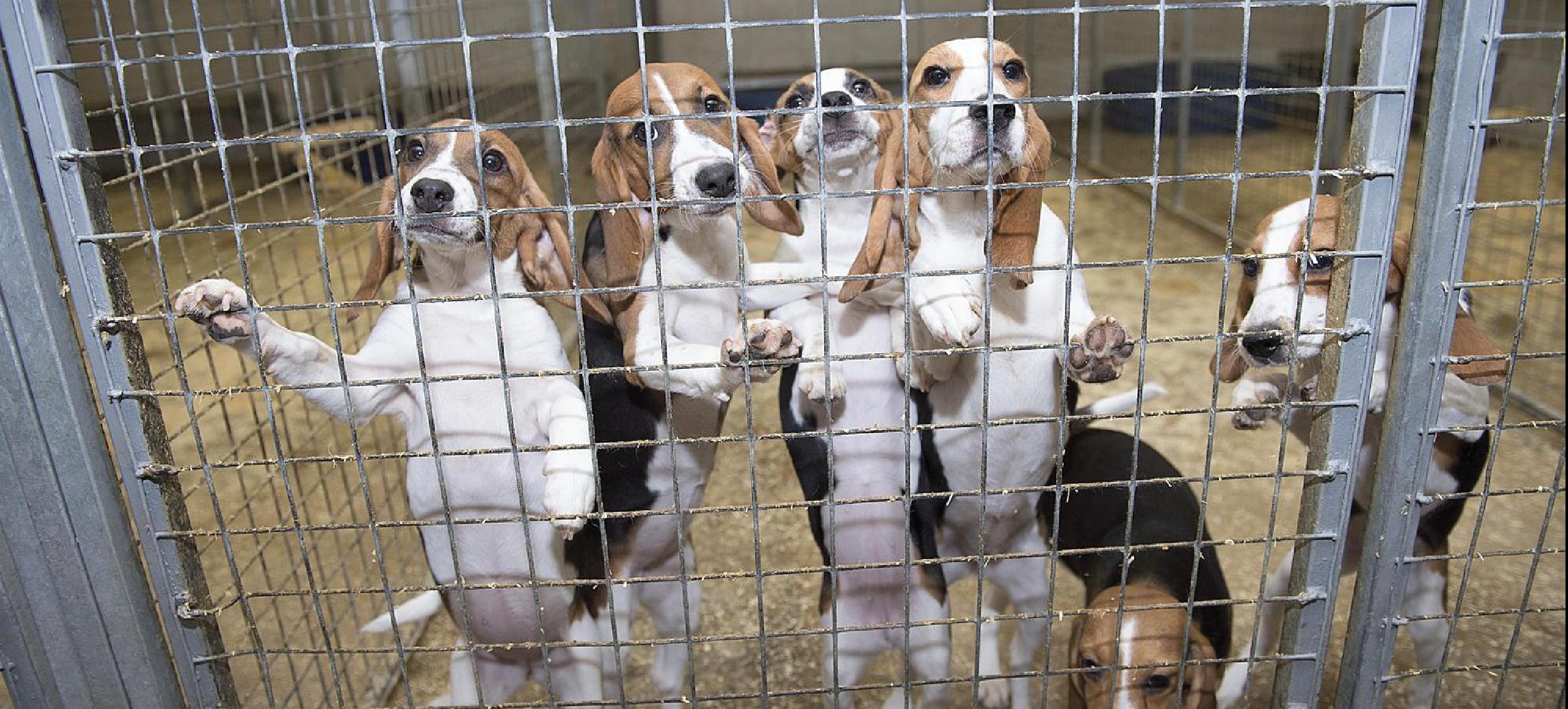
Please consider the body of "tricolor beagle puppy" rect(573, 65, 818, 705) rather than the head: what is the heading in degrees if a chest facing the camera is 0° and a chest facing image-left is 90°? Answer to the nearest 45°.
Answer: approximately 315°

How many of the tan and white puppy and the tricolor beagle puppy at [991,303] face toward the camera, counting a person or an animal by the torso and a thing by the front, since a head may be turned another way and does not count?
2

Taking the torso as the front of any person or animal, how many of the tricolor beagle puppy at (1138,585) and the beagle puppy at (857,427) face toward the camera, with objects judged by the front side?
2

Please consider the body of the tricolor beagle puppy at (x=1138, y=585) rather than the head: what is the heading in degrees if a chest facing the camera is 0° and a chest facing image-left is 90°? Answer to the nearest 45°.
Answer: approximately 0°

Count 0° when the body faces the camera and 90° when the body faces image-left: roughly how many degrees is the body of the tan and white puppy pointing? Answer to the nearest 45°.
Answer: approximately 0°

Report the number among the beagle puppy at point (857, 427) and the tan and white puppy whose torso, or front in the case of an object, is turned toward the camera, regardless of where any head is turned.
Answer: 2

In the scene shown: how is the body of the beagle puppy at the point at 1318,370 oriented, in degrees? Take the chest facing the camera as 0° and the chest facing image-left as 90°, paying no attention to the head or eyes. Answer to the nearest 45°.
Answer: approximately 45°
